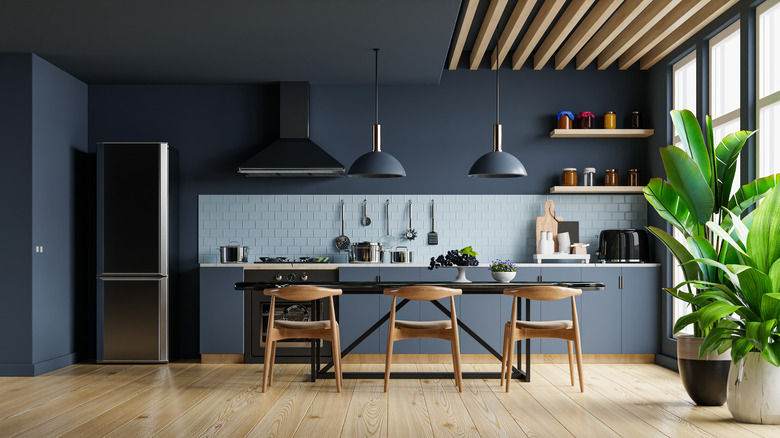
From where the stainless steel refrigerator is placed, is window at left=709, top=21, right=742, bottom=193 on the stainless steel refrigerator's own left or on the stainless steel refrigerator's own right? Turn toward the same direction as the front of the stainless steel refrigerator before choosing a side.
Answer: on the stainless steel refrigerator's own left

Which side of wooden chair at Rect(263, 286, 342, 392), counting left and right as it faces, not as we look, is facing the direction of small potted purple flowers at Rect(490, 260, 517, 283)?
right

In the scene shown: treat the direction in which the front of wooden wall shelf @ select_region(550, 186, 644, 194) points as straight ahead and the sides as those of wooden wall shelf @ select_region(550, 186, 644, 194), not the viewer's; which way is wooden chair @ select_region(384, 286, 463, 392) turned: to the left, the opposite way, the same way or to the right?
the opposite way

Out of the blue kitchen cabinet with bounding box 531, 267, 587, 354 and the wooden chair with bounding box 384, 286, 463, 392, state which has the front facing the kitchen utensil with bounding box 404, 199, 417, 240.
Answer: the wooden chair

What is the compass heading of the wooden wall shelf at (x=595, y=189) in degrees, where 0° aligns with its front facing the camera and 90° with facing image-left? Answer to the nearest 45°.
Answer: approximately 0°

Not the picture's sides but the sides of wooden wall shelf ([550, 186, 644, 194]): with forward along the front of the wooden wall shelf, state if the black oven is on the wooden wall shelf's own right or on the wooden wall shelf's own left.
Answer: on the wooden wall shelf's own right

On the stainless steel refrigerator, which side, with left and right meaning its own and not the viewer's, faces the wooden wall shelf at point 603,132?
left

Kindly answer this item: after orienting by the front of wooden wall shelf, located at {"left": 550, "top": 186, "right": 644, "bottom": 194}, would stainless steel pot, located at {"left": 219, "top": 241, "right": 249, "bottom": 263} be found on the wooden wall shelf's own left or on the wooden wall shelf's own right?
on the wooden wall shelf's own right

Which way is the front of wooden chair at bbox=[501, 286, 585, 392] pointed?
away from the camera

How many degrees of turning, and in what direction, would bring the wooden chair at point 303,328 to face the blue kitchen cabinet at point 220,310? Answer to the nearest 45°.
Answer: approximately 45° to its left

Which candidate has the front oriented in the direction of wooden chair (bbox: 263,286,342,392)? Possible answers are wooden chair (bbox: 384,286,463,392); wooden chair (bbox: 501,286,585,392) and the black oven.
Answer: the black oven
